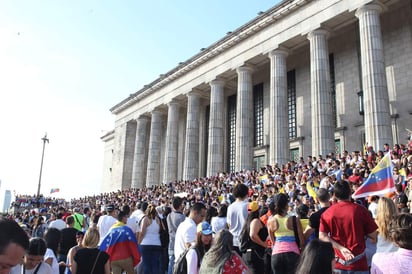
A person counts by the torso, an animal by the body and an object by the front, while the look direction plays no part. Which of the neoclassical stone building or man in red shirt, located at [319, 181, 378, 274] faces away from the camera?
the man in red shirt

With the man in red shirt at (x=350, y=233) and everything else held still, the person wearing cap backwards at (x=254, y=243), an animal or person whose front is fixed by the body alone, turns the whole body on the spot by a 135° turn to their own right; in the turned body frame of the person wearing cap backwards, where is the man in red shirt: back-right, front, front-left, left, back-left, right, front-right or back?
front-left

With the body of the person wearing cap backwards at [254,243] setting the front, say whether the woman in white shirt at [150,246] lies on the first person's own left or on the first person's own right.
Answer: on the first person's own left

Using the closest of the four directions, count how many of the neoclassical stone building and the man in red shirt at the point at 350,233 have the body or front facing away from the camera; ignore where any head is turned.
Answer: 1

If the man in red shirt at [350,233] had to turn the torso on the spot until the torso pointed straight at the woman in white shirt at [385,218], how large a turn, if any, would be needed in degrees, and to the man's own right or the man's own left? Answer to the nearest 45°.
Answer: approximately 45° to the man's own right

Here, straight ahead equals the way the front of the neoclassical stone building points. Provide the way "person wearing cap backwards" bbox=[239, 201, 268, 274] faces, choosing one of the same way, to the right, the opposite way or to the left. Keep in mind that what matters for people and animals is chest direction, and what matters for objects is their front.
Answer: the opposite way

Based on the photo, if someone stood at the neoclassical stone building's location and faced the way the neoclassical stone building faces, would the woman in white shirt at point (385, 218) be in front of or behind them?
in front

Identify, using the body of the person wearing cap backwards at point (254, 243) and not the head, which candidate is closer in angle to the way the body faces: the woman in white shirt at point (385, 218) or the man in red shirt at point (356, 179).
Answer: the man in red shirt

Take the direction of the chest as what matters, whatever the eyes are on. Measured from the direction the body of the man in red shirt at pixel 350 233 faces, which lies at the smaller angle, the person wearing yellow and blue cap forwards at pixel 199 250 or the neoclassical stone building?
the neoclassical stone building

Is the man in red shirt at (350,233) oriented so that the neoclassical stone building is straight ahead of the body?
yes

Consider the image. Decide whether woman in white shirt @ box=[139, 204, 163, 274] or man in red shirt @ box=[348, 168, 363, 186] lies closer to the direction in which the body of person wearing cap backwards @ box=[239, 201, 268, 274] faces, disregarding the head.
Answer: the man in red shirt

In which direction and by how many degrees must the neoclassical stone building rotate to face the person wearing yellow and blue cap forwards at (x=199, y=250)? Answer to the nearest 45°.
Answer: approximately 45° to its left

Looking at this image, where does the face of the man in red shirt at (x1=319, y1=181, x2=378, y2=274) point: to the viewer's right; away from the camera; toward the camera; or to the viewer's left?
away from the camera

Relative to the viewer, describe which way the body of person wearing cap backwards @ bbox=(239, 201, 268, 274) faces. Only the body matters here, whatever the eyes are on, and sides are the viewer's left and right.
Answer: facing away from the viewer and to the right of the viewer

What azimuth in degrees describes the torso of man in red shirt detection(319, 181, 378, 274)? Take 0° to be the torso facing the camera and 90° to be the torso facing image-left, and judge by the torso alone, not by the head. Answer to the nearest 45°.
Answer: approximately 180°

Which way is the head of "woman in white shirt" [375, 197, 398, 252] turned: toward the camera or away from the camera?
away from the camera
